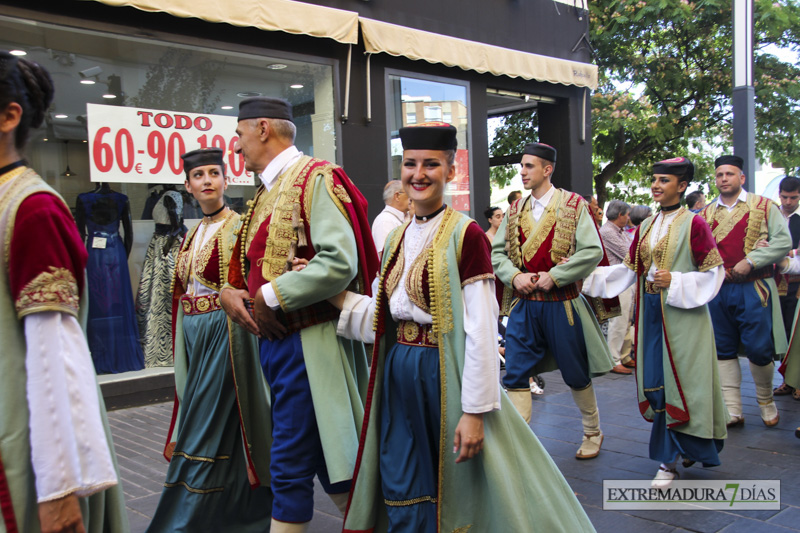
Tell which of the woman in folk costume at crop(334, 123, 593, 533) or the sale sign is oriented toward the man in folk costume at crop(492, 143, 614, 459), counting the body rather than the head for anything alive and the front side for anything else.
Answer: the sale sign

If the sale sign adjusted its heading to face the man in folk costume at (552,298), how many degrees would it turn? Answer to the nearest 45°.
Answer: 0° — it already faces them

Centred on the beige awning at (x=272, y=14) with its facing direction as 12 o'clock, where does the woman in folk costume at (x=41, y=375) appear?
The woman in folk costume is roughly at 2 o'clock from the beige awning.

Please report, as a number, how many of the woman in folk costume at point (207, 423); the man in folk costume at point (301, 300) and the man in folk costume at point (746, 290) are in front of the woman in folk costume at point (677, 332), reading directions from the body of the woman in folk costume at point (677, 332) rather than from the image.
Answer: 2

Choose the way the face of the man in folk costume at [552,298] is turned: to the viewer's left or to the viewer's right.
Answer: to the viewer's left

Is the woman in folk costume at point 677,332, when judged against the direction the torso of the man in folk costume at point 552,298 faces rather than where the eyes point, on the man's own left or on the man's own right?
on the man's own left

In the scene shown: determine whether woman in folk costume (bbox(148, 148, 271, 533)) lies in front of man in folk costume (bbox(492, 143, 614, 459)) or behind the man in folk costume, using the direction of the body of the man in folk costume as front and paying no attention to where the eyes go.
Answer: in front

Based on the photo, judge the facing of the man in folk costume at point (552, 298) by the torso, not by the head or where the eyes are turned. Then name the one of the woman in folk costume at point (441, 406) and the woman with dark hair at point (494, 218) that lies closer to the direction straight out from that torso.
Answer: the woman in folk costume

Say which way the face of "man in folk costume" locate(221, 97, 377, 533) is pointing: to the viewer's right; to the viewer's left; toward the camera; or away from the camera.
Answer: to the viewer's left

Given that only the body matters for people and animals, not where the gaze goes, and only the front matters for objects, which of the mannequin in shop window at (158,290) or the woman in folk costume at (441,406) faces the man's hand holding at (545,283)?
the mannequin in shop window

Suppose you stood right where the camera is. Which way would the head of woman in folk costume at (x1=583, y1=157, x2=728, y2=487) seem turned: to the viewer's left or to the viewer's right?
to the viewer's left
